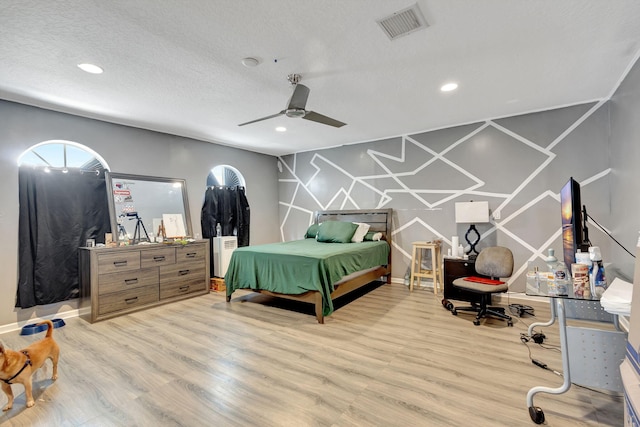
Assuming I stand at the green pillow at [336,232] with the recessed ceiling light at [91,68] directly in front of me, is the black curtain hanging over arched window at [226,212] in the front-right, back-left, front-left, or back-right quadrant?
front-right

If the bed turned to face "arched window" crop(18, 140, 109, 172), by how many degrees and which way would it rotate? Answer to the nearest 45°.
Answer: approximately 45° to its right

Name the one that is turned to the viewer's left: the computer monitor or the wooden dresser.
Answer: the computer monitor

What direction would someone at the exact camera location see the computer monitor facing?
facing to the left of the viewer

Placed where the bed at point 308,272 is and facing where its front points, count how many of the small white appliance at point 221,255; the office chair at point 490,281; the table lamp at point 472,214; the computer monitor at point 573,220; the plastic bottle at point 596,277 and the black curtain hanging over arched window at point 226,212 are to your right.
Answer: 2

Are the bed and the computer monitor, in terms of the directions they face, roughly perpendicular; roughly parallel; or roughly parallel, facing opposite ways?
roughly perpendicular

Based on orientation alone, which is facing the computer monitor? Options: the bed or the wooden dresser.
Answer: the wooden dresser

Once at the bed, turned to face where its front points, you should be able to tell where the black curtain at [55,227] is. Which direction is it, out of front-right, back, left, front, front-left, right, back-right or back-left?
front-right

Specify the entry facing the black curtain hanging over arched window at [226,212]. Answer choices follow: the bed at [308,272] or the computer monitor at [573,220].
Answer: the computer monitor

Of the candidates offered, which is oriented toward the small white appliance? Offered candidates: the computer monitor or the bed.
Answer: the computer monitor

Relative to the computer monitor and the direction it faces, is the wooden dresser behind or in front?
in front

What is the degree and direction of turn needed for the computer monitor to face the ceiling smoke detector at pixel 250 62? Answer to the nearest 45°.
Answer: approximately 45° to its left

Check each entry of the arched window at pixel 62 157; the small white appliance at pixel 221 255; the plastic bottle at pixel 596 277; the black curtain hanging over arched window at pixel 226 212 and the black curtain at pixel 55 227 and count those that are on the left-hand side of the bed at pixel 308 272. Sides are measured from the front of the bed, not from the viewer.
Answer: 1

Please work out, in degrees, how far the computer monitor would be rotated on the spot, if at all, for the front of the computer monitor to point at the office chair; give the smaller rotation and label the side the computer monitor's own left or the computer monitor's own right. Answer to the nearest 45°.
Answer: approximately 45° to the computer monitor's own right

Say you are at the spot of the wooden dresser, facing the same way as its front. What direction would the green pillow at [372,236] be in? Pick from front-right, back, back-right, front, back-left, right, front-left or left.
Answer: front-left
